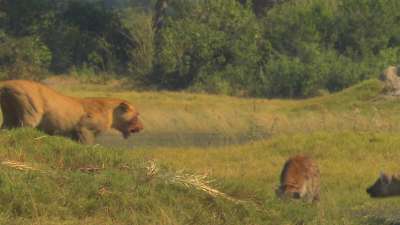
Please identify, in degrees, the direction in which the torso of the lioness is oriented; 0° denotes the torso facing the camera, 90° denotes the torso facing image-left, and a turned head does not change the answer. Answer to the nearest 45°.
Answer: approximately 270°

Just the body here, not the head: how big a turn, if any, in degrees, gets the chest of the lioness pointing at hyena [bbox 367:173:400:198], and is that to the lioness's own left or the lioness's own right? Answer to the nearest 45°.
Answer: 0° — it already faces it
